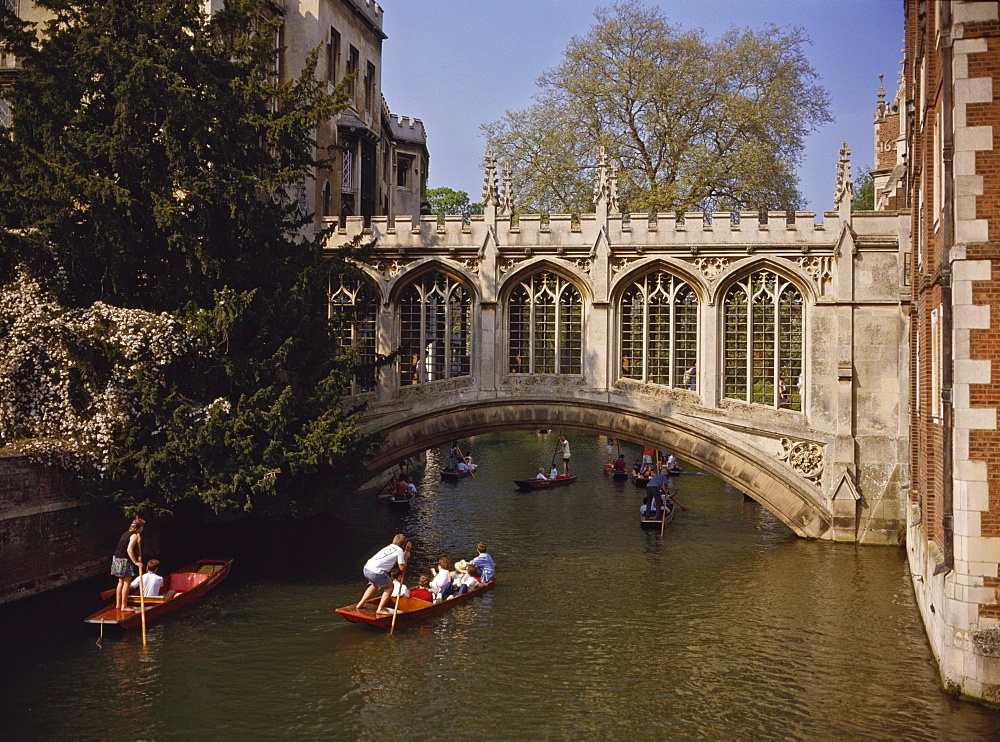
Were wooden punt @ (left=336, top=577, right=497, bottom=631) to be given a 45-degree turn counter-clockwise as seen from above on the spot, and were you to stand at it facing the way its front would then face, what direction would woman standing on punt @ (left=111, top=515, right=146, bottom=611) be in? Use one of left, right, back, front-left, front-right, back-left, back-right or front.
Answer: left

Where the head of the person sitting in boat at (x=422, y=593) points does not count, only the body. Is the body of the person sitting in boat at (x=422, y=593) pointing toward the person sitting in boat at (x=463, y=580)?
yes

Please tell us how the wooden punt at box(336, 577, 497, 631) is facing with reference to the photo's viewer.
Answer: facing away from the viewer and to the right of the viewer

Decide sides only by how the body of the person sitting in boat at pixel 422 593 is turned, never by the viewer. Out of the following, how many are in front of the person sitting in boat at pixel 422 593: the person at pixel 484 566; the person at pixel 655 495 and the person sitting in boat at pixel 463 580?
3

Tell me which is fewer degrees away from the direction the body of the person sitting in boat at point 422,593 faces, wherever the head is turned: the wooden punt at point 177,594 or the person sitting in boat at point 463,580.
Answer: the person sitting in boat

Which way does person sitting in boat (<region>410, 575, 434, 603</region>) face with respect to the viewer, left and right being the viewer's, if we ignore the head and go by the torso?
facing away from the viewer and to the right of the viewer

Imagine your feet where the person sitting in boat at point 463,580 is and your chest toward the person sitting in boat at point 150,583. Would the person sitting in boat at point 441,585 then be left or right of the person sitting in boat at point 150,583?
left
